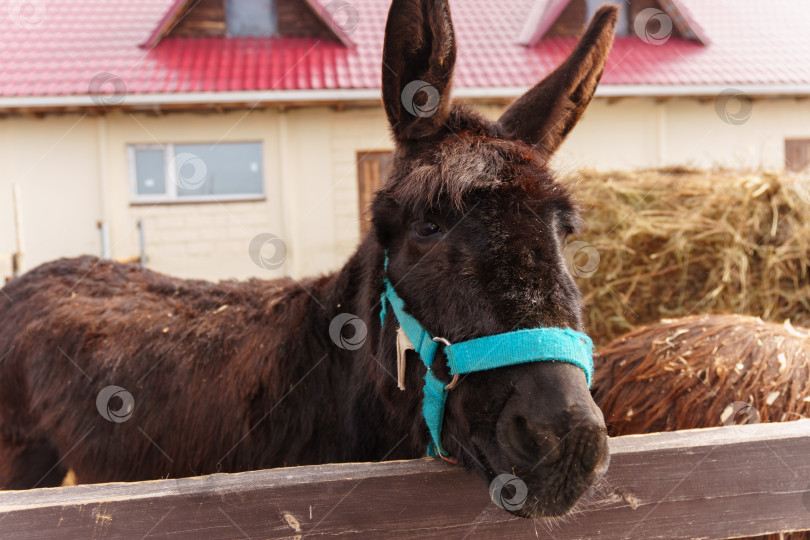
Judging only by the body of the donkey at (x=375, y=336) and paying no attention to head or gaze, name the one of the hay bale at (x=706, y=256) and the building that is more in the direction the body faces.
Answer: the hay bale

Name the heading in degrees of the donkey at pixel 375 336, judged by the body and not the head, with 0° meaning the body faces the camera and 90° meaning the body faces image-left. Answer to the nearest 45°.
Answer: approximately 315°
